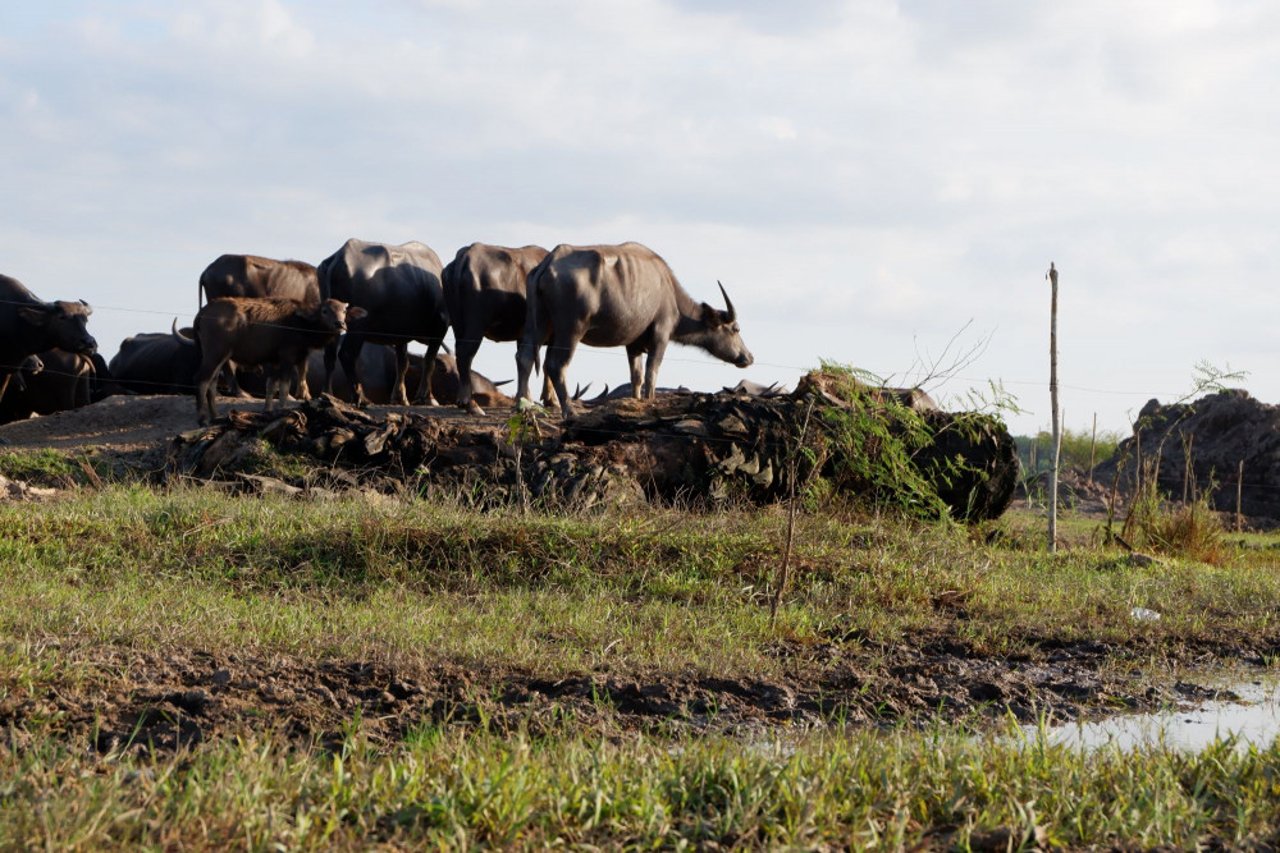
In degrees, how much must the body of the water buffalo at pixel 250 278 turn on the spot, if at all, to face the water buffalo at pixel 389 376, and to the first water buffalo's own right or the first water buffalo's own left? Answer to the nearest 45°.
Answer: approximately 45° to the first water buffalo's own left

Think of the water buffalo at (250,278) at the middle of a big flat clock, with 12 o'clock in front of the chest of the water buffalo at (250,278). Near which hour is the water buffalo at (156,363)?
the water buffalo at (156,363) is roughly at 8 o'clock from the water buffalo at (250,278).

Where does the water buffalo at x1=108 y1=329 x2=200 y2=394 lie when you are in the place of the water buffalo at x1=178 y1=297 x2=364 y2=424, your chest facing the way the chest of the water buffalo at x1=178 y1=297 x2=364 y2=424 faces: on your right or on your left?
on your left

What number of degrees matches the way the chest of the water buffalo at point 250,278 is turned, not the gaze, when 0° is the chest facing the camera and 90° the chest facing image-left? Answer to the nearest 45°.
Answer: approximately 270°

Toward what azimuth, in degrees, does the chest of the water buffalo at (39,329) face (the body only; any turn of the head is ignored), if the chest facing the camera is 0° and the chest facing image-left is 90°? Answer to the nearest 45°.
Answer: approximately 270°

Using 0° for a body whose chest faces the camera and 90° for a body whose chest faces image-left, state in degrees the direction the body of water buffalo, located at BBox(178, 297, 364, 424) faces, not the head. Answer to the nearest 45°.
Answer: approximately 270°

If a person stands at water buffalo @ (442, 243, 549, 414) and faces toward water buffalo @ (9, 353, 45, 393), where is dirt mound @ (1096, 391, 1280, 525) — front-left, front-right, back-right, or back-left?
back-right

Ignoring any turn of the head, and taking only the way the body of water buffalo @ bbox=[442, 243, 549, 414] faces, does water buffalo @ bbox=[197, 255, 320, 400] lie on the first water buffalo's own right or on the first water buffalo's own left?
on the first water buffalo's own left

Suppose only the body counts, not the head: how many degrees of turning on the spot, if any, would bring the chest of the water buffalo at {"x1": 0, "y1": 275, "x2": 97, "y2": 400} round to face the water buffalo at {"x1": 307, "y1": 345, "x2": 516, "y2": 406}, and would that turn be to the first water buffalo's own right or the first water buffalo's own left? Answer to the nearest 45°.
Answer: approximately 45° to the first water buffalo's own left
